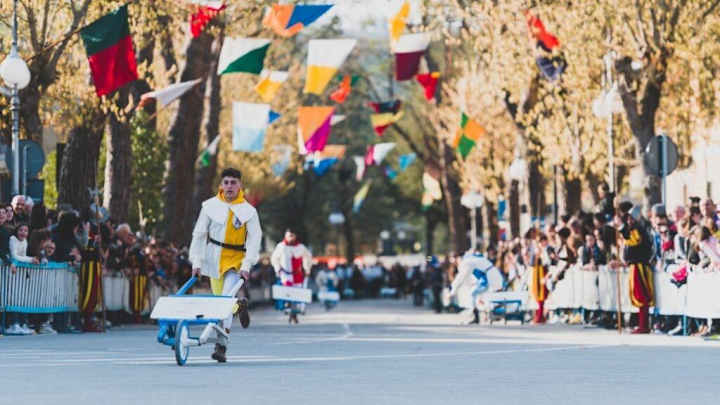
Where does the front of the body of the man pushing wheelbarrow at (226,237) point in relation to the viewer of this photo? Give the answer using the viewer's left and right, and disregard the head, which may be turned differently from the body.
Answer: facing the viewer

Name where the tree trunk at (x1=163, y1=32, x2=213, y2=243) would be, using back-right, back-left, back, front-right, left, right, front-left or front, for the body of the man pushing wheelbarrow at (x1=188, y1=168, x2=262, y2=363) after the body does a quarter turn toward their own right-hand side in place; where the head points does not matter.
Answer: right

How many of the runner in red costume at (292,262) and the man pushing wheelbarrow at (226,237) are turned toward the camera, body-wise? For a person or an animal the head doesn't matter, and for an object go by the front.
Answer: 2

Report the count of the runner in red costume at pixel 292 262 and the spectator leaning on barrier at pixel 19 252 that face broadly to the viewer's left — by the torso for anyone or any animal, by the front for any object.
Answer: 0

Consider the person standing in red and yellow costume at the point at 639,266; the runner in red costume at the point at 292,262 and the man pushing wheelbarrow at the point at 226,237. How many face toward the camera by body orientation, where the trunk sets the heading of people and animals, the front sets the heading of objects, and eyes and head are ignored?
2

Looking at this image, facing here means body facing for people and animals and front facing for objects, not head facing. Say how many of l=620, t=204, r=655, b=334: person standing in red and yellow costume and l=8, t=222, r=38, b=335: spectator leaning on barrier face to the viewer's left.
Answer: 1

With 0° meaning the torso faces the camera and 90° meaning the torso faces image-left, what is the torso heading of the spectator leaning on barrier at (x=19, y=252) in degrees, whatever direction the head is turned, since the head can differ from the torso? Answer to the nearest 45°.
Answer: approximately 315°

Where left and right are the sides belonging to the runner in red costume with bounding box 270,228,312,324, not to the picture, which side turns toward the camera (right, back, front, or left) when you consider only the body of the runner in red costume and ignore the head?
front

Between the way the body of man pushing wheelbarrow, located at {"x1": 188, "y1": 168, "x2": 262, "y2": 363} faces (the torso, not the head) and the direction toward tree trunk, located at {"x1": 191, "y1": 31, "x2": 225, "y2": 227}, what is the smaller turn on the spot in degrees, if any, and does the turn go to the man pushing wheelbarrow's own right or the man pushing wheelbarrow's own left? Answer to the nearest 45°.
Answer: approximately 180°
